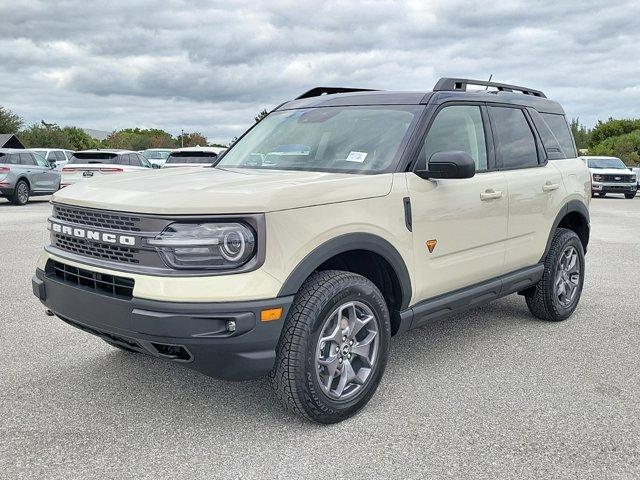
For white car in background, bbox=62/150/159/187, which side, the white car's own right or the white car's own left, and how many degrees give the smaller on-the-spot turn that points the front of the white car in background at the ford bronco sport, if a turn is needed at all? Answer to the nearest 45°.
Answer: approximately 135° to the white car's own right

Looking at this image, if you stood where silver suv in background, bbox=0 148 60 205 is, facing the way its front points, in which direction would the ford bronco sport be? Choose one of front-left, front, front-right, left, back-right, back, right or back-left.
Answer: back-right

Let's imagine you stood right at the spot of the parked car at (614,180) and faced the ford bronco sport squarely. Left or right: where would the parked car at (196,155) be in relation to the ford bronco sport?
right

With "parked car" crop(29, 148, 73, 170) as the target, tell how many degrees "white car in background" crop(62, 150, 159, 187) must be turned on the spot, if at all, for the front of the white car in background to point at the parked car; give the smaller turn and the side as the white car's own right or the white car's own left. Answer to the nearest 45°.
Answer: approximately 45° to the white car's own left

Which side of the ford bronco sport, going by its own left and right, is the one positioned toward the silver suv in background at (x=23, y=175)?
right

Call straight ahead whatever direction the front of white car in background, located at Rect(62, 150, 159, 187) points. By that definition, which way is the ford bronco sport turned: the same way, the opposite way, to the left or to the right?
the opposite way

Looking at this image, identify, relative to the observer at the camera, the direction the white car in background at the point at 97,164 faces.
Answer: facing away from the viewer and to the right of the viewer

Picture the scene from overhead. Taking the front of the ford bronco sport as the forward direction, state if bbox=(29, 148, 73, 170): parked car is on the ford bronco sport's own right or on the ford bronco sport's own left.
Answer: on the ford bronco sport's own right
